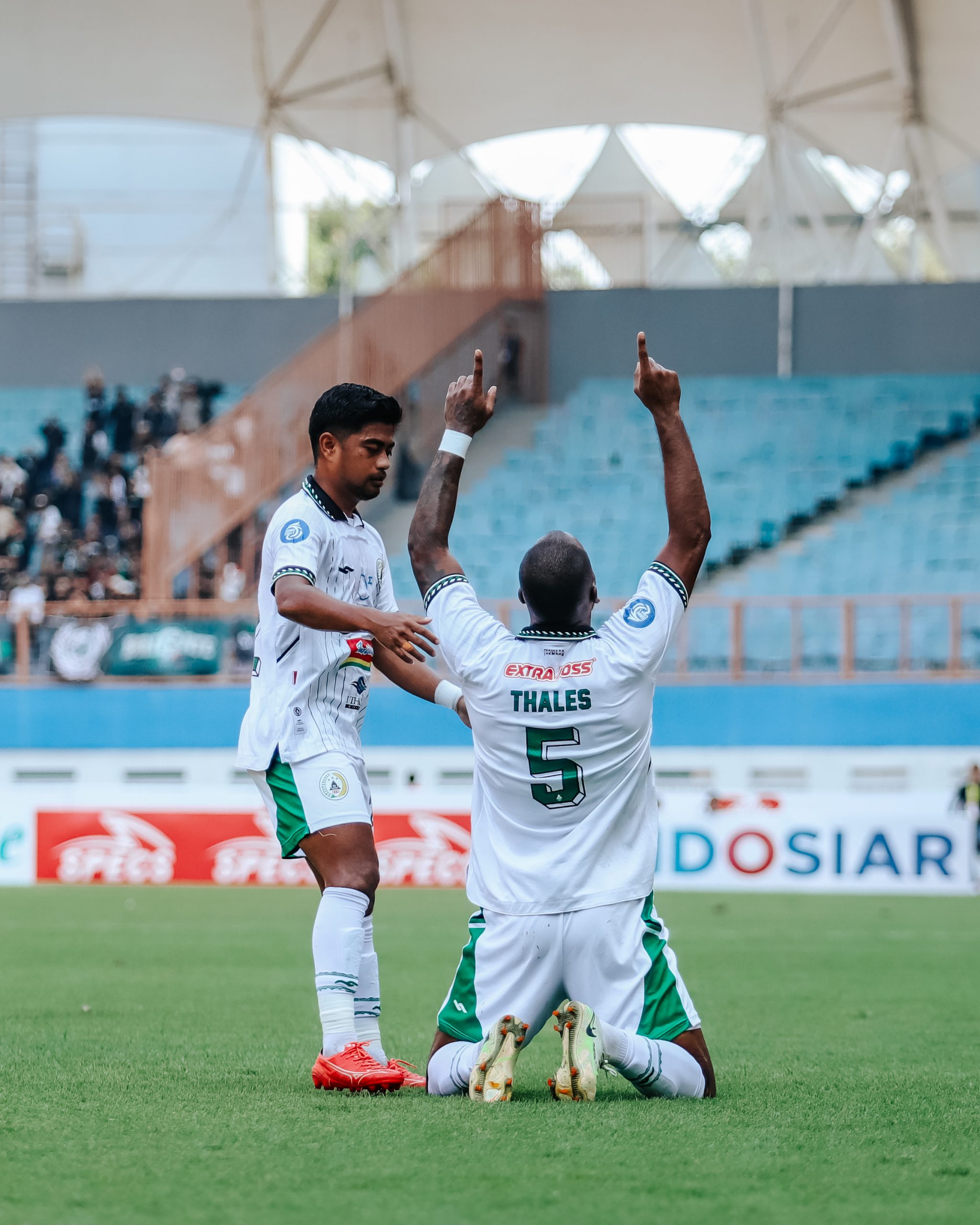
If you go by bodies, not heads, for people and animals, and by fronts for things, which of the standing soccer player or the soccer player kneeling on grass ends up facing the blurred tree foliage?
the soccer player kneeling on grass

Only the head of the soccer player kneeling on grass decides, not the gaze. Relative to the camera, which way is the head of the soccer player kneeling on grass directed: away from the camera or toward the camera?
away from the camera

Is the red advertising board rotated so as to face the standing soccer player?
yes

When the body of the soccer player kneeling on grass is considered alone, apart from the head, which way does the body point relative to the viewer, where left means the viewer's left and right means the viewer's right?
facing away from the viewer

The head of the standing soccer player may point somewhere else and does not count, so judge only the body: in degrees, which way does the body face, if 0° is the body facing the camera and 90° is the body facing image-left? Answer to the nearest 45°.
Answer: approximately 315°

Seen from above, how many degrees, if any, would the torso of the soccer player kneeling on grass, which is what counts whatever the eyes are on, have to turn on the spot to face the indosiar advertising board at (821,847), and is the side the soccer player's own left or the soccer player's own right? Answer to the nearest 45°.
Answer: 0° — they already face it

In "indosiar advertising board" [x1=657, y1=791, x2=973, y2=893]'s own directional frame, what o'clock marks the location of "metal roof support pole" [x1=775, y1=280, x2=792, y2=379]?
The metal roof support pole is roughly at 6 o'clock from the indosiar advertising board.

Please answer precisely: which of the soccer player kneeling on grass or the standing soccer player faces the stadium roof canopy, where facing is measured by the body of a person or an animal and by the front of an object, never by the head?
the soccer player kneeling on grass

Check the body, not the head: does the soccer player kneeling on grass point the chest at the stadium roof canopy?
yes

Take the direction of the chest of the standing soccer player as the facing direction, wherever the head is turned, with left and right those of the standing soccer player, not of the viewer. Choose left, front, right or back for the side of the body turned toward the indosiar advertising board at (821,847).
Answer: left

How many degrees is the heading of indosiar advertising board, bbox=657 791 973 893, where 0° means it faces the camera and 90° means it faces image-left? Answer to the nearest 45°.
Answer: approximately 0°

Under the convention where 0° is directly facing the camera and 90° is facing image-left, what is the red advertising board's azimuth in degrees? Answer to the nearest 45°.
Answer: approximately 0°

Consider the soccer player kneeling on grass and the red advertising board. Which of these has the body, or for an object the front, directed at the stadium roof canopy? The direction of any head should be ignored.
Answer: the soccer player kneeling on grass
